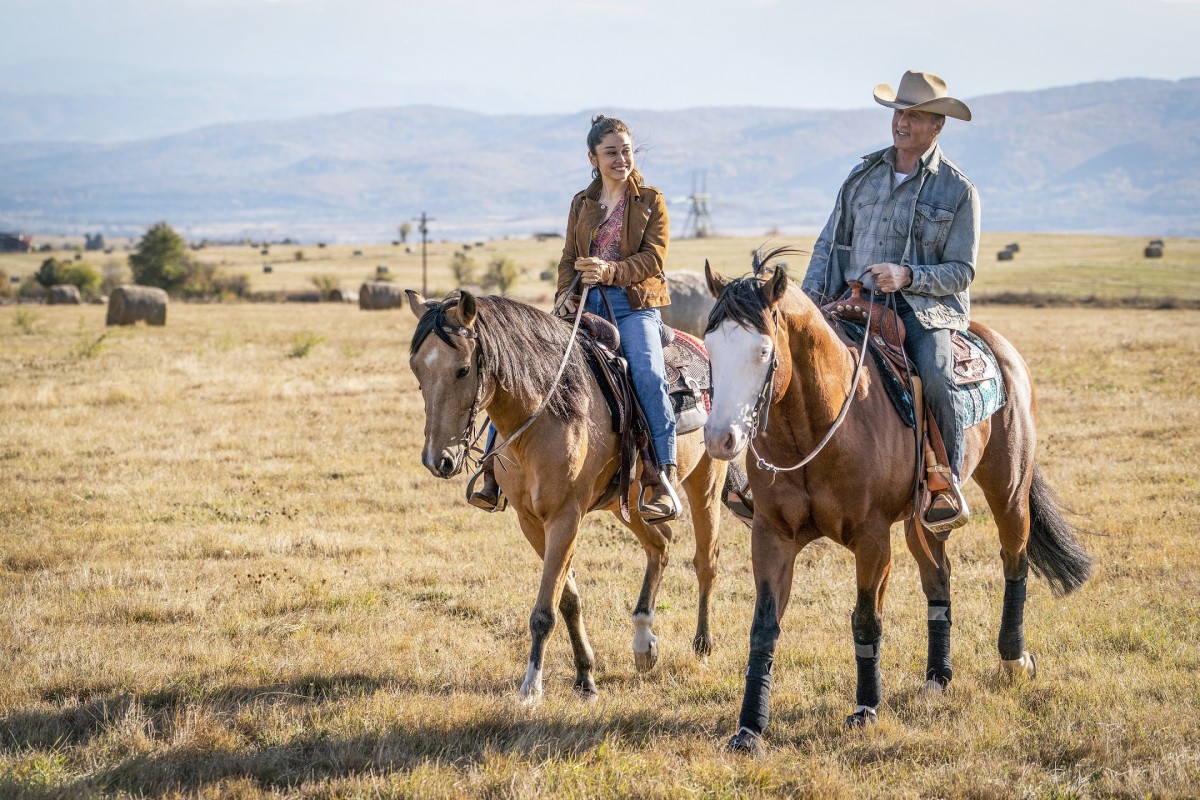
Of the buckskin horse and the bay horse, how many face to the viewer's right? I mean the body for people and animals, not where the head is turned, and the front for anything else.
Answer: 0

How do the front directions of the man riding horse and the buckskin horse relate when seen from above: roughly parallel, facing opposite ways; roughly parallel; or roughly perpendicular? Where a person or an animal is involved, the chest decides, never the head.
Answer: roughly parallel

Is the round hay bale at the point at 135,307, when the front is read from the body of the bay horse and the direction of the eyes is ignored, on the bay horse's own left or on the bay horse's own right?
on the bay horse's own right

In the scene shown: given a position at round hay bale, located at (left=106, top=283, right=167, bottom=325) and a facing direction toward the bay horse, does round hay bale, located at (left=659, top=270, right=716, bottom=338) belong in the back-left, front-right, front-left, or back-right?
front-left

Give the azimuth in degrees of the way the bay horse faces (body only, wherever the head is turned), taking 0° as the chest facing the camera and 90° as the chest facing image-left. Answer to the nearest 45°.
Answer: approximately 45°

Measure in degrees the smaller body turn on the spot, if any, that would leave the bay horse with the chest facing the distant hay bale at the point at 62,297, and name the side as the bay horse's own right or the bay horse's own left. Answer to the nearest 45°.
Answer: approximately 90° to the bay horse's own right

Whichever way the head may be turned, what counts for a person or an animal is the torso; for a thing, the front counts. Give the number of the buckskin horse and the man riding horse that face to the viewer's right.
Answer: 0

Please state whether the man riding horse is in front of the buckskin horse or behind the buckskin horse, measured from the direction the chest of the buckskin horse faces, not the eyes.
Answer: behind

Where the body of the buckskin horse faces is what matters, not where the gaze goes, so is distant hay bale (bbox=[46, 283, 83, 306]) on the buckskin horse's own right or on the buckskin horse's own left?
on the buckskin horse's own right

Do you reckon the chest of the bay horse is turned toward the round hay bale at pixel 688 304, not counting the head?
no

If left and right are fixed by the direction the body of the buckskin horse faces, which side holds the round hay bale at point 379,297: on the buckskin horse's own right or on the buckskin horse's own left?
on the buckskin horse's own right

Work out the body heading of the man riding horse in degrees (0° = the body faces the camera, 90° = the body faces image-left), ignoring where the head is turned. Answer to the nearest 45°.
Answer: approximately 45°

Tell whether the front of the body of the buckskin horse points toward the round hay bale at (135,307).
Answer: no

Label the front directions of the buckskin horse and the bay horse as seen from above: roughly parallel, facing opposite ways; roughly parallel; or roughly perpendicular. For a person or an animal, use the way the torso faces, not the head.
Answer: roughly parallel

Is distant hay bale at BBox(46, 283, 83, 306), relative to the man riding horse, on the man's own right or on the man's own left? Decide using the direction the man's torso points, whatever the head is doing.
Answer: on the man's own right

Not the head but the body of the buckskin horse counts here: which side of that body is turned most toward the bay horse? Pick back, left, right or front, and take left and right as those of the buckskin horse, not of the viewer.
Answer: left

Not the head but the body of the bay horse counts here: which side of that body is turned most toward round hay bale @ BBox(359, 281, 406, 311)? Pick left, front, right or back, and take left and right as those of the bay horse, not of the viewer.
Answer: right

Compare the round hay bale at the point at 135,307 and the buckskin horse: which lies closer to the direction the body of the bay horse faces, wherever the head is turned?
the buckskin horse
